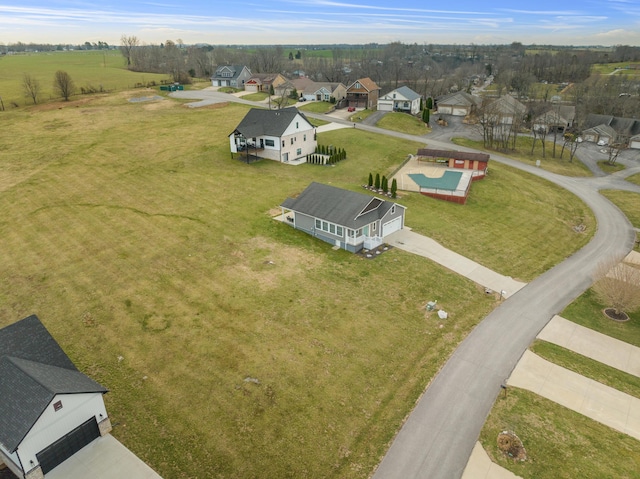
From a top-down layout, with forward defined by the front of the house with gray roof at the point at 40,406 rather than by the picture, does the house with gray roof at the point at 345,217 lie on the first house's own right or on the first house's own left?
on the first house's own left

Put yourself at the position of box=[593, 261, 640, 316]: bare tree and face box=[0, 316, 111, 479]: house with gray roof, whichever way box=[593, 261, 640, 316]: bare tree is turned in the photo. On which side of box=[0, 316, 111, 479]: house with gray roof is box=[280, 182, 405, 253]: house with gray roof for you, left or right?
right

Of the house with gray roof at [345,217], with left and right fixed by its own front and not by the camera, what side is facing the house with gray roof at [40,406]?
right

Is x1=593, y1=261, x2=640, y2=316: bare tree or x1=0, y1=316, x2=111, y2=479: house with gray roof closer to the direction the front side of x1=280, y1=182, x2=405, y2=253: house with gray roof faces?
the bare tree

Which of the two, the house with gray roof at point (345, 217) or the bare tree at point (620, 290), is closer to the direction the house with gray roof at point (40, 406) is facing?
the bare tree

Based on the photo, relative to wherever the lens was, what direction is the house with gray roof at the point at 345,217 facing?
facing the viewer and to the right of the viewer

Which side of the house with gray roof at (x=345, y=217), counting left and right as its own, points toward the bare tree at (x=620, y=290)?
front

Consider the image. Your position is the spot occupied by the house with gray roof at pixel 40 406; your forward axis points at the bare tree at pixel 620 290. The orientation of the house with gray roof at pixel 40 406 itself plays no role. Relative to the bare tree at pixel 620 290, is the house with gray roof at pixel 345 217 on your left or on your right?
left

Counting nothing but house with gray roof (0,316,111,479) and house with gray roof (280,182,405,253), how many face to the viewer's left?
0

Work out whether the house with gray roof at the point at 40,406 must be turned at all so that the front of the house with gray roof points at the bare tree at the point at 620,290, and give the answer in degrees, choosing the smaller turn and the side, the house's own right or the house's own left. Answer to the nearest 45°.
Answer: approximately 45° to the house's own left
